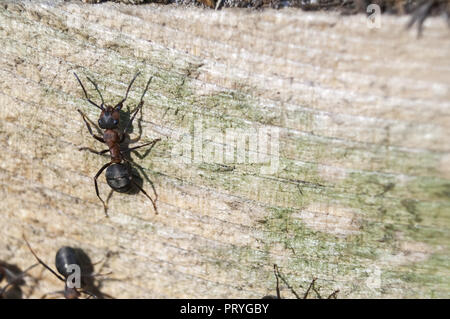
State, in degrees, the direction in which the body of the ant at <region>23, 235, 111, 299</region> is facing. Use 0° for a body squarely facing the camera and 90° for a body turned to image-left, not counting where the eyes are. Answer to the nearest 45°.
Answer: approximately 0°
